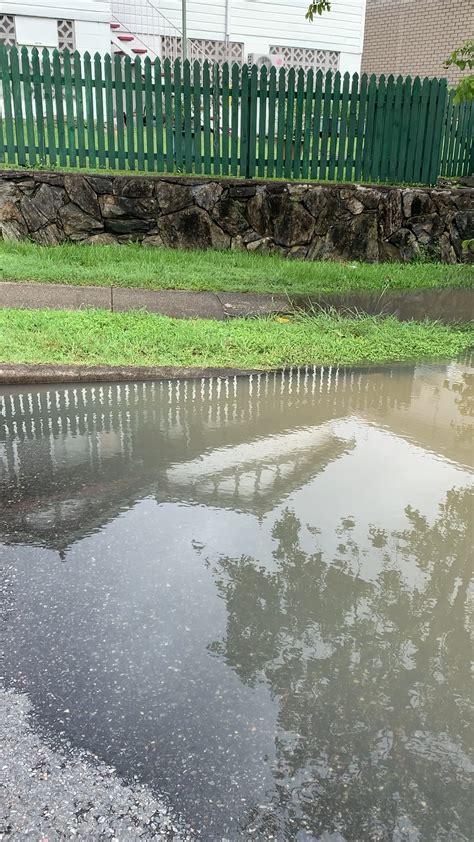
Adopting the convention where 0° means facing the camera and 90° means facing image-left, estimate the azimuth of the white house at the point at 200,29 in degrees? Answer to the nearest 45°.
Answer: approximately 0°

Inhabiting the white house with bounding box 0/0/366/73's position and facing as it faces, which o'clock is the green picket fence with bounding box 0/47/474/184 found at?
The green picket fence is roughly at 12 o'clock from the white house.

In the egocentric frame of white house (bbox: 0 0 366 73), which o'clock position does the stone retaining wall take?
The stone retaining wall is roughly at 12 o'clock from the white house.
